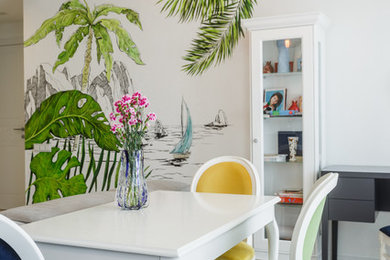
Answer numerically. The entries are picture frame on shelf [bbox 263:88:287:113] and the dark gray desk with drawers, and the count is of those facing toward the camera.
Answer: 2

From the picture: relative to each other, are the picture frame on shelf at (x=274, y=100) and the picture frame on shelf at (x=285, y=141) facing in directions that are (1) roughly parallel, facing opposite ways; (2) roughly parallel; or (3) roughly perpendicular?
roughly parallel

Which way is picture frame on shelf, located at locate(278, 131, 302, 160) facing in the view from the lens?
facing the viewer

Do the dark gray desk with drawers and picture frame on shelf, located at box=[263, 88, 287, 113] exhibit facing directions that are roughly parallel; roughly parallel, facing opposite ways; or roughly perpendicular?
roughly parallel

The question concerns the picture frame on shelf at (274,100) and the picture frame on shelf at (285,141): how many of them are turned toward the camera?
2

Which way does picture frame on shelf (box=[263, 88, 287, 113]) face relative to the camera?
toward the camera

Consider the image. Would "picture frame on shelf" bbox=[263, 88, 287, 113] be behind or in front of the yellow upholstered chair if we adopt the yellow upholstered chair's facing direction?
behind

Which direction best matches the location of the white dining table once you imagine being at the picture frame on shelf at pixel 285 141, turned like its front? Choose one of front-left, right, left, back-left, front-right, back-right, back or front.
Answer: front

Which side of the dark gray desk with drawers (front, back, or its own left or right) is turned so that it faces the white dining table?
front

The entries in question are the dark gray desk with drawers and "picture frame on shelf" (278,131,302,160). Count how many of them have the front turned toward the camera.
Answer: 2

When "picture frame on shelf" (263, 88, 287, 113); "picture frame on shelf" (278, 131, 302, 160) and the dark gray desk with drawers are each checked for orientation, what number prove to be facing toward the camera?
3

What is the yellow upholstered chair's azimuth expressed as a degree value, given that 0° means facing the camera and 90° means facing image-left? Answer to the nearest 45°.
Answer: approximately 45°

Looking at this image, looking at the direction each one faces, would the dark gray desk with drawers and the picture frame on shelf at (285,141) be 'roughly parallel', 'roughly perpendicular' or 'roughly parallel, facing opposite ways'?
roughly parallel

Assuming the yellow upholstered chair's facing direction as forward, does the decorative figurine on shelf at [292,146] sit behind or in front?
behind
